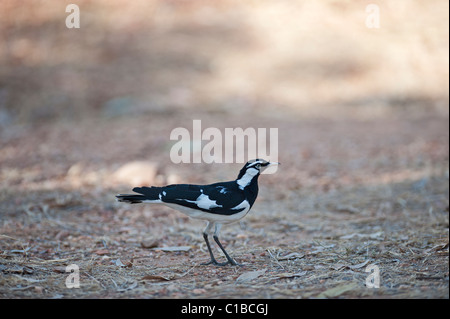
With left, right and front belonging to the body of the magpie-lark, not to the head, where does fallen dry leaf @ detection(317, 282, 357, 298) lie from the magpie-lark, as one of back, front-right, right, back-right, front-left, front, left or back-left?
front-right

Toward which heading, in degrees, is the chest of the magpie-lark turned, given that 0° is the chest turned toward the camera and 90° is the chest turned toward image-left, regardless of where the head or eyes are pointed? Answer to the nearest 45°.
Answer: approximately 270°
